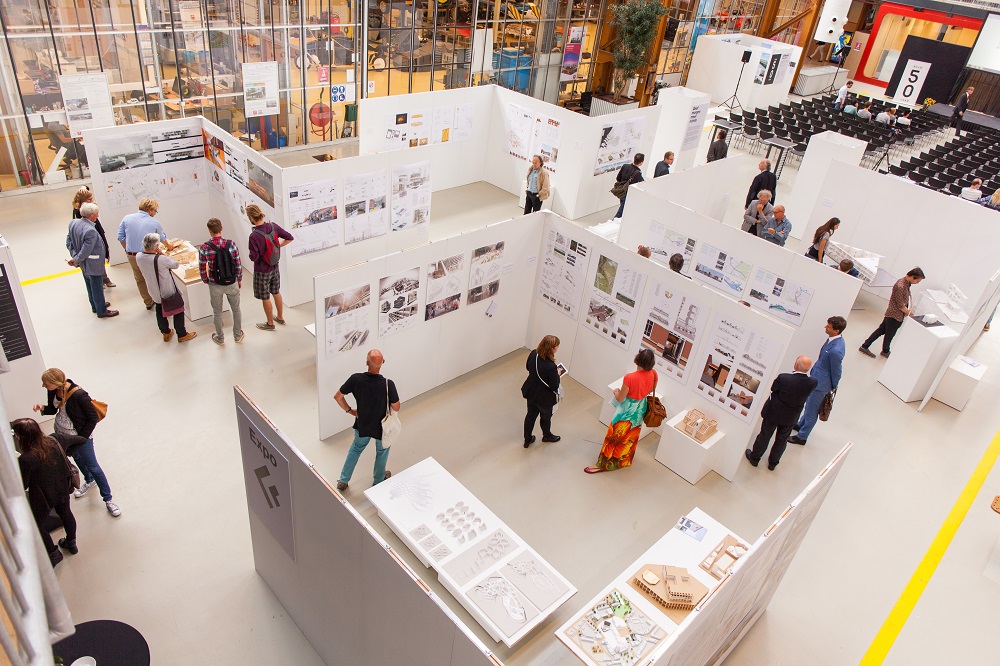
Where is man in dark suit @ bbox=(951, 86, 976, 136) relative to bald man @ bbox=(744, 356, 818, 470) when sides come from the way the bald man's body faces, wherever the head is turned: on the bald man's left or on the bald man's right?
on the bald man's right

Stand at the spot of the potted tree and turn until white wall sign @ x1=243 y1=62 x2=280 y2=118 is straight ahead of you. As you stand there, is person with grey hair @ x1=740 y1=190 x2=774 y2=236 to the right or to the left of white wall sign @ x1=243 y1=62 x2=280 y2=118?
left

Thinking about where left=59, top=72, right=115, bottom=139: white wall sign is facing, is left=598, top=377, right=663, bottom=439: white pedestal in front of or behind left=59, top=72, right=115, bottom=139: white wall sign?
in front

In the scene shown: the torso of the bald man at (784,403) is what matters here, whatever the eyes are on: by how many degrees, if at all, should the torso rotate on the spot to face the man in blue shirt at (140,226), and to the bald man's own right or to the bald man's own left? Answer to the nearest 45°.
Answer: approximately 45° to the bald man's own left

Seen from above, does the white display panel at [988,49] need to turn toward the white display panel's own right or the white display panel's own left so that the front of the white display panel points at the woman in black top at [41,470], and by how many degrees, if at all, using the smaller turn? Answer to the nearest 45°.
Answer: approximately 45° to the white display panel's own left

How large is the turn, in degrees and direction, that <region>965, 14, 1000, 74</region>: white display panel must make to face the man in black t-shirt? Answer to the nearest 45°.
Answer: approximately 45° to its left

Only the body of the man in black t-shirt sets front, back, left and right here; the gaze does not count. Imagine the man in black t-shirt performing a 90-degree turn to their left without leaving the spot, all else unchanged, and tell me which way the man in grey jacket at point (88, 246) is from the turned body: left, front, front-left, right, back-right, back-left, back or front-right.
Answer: front-right

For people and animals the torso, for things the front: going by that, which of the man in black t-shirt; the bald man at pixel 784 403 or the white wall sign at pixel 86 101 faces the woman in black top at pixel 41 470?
the white wall sign

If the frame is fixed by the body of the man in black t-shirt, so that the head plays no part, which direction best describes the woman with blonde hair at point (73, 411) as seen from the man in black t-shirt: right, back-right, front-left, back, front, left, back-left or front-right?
left

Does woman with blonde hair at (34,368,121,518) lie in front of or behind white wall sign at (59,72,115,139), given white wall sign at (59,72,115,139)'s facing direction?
in front

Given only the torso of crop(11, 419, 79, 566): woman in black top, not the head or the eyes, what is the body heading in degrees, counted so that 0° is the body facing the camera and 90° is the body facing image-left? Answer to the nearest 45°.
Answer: approximately 135°

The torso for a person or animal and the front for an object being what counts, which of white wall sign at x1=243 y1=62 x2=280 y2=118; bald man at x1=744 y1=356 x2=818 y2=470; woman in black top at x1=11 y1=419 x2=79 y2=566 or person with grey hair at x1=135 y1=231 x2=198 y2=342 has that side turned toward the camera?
the white wall sign

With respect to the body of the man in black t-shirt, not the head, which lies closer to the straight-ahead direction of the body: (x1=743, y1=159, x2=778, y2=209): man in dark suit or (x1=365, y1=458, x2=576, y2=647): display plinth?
the man in dark suit

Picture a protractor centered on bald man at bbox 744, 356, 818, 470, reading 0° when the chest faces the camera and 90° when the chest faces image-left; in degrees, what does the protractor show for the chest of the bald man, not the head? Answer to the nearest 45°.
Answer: approximately 135°

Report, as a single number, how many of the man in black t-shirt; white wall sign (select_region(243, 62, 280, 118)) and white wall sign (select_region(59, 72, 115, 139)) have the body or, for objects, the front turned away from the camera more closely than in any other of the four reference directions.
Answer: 1

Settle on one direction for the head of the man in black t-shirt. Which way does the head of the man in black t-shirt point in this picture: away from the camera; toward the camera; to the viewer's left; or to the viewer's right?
away from the camera

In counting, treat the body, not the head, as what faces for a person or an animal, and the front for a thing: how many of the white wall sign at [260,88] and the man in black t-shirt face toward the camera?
1

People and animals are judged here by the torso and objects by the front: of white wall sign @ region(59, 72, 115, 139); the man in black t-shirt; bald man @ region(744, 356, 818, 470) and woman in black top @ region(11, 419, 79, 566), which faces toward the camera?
the white wall sign

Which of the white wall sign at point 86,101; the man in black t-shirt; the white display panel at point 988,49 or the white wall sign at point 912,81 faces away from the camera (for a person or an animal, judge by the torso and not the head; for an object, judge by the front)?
the man in black t-shirt
